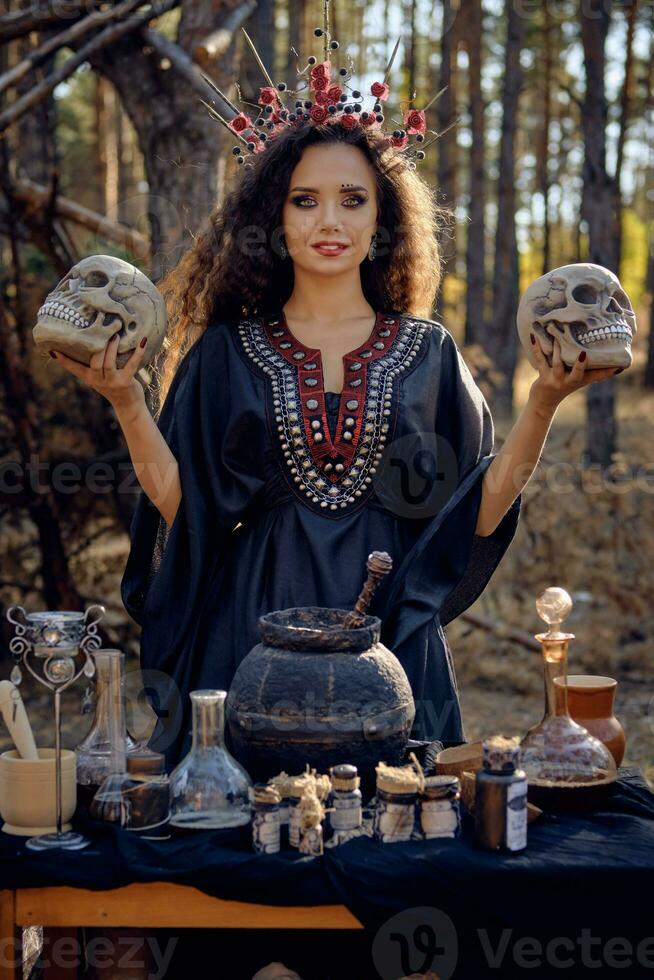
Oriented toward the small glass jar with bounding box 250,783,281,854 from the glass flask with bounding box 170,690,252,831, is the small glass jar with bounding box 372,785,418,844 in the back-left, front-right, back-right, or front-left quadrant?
front-left

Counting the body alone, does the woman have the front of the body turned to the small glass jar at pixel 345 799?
yes

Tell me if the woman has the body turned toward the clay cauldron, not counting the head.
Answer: yes

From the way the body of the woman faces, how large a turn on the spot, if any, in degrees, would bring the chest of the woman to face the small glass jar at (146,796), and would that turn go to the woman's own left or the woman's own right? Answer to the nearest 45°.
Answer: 0° — they already face it

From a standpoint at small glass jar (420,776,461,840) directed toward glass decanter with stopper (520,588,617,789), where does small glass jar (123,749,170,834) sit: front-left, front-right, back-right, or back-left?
back-left

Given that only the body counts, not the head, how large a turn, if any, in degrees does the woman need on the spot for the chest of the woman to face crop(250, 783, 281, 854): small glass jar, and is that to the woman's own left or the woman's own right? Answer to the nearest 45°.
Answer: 0° — they already face it

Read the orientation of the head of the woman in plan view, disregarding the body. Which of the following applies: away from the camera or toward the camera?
toward the camera

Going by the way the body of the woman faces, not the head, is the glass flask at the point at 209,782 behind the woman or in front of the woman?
in front

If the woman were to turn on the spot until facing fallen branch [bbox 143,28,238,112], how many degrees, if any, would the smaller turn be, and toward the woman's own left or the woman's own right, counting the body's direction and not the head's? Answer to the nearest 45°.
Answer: approximately 180°

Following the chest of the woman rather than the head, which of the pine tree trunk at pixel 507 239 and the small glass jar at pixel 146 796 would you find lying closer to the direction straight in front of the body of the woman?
the small glass jar

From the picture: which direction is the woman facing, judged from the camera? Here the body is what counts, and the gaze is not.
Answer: toward the camera

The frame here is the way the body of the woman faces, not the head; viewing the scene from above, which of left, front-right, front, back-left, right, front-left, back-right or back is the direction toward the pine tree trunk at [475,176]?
back

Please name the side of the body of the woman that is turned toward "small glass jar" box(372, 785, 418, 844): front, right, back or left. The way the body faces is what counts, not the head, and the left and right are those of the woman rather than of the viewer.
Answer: front

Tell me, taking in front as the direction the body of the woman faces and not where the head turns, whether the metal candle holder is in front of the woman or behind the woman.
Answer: in front

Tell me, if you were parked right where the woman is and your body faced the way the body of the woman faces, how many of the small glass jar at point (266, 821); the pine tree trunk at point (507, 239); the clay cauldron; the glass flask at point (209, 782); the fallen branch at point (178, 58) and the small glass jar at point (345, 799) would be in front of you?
4

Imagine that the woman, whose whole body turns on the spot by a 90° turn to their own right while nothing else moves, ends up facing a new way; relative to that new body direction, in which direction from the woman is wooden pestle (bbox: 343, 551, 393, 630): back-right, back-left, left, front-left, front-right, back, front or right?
left

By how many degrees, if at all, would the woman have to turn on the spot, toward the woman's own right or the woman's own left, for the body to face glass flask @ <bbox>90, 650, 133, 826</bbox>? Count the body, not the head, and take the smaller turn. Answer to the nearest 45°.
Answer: approximately 45° to the woman's own right

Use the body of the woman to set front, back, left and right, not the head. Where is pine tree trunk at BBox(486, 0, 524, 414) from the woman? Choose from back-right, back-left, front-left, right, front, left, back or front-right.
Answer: back

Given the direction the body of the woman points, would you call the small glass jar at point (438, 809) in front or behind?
in front
